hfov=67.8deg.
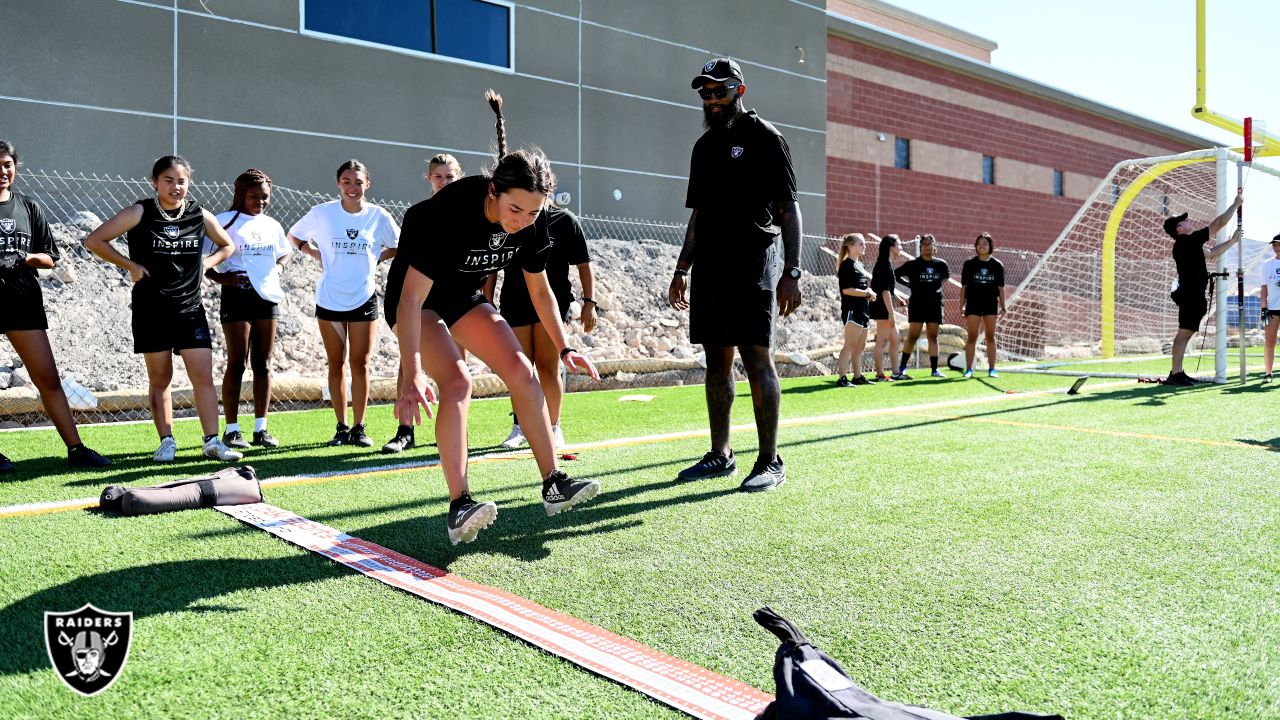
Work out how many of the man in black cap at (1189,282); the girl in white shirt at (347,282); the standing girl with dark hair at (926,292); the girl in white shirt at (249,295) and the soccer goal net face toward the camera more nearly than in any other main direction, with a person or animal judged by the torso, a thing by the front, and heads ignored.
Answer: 3

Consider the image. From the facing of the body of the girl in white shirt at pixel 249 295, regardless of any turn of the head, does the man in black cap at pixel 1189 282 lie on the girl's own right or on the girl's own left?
on the girl's own left

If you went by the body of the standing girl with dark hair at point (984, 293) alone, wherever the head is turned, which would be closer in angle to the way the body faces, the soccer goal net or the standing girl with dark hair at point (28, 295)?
the standing girl with dark hair

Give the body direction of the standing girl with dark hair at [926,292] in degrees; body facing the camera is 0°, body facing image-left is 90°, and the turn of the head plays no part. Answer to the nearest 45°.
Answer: approximately 0°

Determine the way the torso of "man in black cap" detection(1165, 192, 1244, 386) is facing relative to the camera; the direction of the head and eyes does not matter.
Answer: to the viewer's right

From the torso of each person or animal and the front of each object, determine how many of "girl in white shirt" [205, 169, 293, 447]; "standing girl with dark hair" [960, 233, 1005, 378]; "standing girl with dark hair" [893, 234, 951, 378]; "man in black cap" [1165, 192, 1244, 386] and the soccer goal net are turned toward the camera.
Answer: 3

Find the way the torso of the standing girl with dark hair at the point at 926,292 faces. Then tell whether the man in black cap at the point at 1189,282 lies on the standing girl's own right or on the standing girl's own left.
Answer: on the standing girl's own left

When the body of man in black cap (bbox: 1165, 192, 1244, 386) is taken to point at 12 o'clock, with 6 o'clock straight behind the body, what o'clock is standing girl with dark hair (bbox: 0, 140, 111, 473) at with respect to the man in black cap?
The standing girl with dark hair is roughly at 4 o'clock from the man in black cap.

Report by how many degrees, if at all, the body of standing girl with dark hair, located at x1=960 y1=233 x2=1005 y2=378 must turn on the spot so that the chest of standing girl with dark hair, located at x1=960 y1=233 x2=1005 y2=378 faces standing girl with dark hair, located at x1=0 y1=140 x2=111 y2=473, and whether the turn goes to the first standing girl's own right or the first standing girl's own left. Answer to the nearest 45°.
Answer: approximately 45° to the first standing girl's own right

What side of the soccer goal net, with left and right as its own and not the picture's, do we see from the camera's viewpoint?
right

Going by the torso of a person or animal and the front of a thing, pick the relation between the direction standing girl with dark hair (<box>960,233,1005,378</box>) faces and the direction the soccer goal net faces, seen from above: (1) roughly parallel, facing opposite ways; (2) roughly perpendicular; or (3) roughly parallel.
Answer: roughly perpendicular
